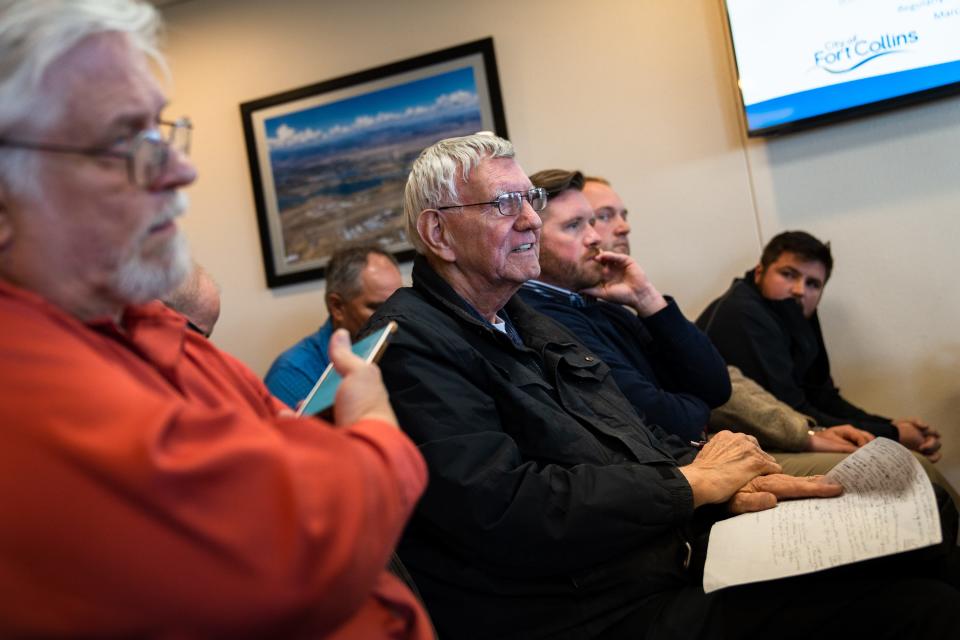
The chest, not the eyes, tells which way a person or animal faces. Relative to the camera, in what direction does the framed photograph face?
facing the viewer

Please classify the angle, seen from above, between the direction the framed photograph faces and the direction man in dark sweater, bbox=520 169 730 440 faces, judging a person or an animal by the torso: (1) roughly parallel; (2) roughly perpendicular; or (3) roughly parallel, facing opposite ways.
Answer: roughly perpendicular

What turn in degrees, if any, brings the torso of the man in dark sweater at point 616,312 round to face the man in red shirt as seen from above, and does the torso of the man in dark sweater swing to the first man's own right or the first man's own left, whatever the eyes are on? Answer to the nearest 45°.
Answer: approximately 90° to the first man's own right

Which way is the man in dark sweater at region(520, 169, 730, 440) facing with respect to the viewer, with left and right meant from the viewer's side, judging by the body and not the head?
facing to the right of the viewer

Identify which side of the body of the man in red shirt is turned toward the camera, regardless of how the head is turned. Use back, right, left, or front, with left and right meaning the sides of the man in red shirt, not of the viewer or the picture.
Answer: right

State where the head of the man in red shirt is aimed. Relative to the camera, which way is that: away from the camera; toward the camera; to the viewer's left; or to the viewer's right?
to the viewer's right

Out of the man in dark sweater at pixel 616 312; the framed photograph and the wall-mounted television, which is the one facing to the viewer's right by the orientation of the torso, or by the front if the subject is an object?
the man in dark sweater

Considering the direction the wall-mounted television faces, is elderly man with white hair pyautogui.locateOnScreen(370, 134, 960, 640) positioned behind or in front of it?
in front

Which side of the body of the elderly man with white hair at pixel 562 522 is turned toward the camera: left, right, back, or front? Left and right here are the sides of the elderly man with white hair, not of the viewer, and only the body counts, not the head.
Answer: right

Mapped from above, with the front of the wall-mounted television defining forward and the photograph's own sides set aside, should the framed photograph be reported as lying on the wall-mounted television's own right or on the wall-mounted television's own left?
on the wall-mounted television's own right
